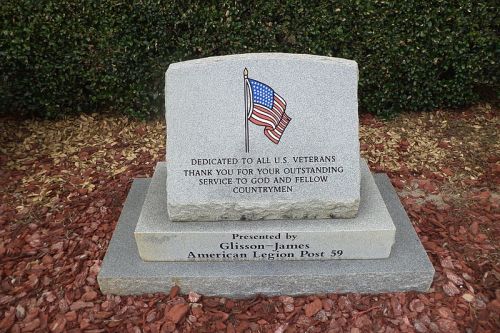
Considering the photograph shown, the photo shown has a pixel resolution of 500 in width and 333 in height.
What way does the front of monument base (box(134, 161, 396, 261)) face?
toward the camera

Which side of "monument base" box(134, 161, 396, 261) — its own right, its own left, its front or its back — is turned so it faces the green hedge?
back
